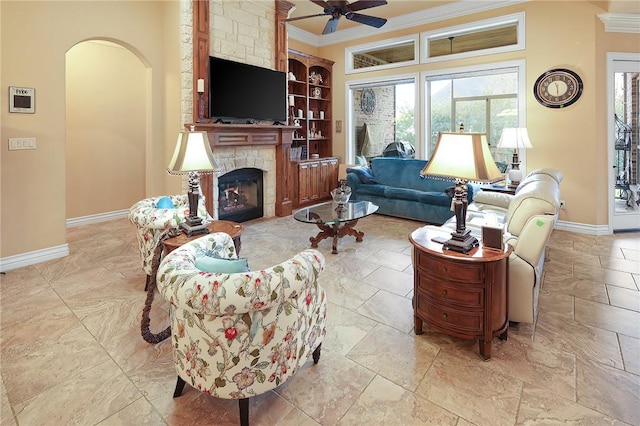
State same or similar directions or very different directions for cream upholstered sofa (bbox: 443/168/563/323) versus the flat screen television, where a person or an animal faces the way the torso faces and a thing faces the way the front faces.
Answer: very different directions

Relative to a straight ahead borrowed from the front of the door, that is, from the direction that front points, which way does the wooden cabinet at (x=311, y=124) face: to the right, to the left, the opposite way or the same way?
to the left

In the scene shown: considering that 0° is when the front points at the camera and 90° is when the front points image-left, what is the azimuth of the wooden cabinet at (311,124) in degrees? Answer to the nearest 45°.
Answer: approximately 315°

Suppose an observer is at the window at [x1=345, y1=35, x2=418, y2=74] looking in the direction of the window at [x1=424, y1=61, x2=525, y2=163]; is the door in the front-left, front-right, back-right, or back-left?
front-right

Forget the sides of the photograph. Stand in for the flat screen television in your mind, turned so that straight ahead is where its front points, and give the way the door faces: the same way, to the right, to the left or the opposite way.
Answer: to the right

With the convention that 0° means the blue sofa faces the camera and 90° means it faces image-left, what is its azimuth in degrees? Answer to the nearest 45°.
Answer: approximately 45°

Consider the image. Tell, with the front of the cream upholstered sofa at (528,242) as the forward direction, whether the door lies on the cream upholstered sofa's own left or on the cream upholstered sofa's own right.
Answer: on the cream upholstered sofa's own right

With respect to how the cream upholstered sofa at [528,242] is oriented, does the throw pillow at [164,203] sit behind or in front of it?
in front

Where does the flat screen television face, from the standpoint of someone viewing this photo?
facing the viewer and to the right of the viewer

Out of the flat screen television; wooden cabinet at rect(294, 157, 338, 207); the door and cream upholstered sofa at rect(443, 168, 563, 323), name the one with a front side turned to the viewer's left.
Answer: the cream upholstered sofa

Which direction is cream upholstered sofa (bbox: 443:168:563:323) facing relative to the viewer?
to the viewer's left
